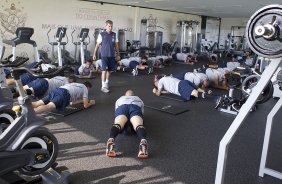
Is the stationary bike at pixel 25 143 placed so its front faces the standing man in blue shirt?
no

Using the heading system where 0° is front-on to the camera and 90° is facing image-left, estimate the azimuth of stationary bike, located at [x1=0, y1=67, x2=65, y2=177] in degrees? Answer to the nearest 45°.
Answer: approximately 270°

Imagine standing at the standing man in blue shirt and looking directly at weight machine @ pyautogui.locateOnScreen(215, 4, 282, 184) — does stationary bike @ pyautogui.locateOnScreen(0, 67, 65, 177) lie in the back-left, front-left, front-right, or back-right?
front-right

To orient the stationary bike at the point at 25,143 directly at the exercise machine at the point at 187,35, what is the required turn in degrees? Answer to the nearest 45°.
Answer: approximately 45° to its left

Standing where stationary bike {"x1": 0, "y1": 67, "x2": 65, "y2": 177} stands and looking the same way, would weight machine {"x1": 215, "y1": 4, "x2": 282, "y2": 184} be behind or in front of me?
in front

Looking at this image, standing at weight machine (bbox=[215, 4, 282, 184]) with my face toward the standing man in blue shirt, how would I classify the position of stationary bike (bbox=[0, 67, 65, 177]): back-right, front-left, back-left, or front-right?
front-left
